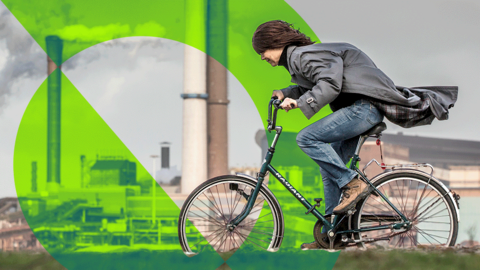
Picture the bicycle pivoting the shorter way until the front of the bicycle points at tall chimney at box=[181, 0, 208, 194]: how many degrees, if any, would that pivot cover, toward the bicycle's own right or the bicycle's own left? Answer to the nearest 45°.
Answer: approximately 90° to the bicycle's own right

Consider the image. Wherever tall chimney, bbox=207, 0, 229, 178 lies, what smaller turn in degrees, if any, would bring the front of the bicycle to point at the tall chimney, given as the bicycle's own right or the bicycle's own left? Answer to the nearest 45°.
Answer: approximately 90° to the bicycle's own right

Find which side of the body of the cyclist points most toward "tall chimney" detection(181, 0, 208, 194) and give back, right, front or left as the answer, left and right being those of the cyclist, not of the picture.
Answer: right

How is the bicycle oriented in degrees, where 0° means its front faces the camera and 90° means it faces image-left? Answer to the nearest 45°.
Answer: approximately 90°

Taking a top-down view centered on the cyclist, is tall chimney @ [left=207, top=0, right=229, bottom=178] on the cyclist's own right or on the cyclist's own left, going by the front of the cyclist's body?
on the cyclist's own right

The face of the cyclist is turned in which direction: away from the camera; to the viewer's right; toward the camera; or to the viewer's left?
to the viewer's left

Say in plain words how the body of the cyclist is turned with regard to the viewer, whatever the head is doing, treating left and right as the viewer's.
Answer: facing to the left of the viewer
